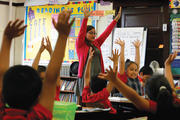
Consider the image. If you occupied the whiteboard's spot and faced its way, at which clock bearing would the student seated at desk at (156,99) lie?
The student seated at desk is roughly at 12 o'clock from the whiteboard.

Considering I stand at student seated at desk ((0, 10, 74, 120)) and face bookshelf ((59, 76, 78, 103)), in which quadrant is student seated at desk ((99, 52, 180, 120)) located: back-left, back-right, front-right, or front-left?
front-right

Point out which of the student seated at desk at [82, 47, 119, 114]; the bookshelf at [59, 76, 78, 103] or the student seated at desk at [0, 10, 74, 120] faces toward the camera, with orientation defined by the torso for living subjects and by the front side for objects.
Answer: the bookshelf

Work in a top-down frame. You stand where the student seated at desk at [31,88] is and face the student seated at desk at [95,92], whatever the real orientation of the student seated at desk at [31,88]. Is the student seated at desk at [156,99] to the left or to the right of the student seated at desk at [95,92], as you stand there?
right

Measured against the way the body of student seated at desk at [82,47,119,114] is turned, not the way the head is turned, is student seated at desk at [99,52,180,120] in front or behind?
behind

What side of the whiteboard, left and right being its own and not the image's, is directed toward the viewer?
front

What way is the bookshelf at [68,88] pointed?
toward the camera

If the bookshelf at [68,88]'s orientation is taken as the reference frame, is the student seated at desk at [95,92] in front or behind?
in front

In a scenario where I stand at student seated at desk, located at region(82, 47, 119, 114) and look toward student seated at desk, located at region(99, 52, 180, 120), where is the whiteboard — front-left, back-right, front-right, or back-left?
back-left

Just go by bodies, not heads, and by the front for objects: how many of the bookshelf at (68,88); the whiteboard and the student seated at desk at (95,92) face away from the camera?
1

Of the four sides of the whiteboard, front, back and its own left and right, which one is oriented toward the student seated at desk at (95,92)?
front

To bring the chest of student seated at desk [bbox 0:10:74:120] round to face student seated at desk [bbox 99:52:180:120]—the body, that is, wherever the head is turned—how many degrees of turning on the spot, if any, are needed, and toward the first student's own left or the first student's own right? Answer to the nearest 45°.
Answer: approximately 90° to the first student's own right

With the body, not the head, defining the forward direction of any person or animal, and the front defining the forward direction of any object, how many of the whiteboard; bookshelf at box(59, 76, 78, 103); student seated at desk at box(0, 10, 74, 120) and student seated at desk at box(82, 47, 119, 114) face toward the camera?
2

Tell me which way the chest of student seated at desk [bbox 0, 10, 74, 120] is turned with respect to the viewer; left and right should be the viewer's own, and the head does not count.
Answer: facing away from the viewer

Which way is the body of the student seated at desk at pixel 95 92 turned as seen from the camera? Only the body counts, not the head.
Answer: away from the camera
